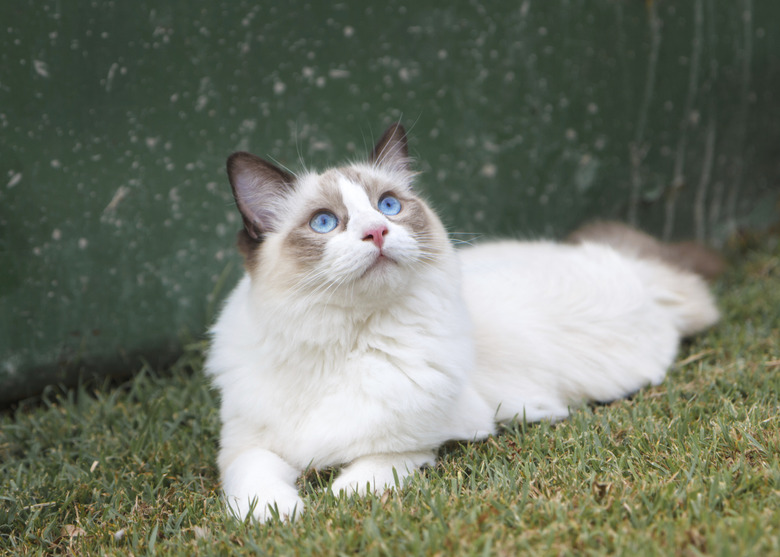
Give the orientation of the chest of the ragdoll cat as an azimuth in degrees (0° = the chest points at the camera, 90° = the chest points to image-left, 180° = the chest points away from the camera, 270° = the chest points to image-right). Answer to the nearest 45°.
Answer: approximately 45°
